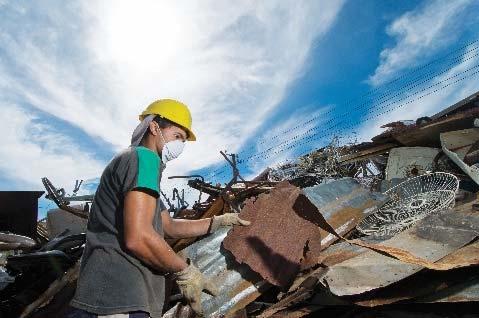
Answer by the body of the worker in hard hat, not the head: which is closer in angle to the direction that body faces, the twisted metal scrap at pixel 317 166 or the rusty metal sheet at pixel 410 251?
the rusty metal sheet

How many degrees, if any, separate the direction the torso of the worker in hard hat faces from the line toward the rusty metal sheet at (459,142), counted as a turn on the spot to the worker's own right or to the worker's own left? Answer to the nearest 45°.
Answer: approximately 45° to the worker's own left

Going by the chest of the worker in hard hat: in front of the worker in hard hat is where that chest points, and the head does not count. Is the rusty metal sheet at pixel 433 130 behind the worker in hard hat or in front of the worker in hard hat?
in front

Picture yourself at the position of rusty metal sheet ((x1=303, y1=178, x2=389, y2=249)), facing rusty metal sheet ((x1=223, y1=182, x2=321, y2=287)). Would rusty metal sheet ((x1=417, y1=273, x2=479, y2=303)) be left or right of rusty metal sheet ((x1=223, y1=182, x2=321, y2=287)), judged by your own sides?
left

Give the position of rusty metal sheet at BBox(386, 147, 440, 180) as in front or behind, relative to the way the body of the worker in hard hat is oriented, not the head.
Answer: in front

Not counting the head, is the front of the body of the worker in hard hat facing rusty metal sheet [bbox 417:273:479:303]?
yes

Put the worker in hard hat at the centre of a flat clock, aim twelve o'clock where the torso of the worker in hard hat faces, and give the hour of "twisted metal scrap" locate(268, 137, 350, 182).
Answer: The twisted metal scrap is roughly at 10 o'clock from the worker in hard hat.

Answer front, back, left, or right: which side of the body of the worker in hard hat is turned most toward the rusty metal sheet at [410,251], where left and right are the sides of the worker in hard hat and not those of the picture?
front

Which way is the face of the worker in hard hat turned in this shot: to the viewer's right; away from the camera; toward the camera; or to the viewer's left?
to the viewer's right

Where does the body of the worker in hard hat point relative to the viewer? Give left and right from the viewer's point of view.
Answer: facing to the right of the viewer
